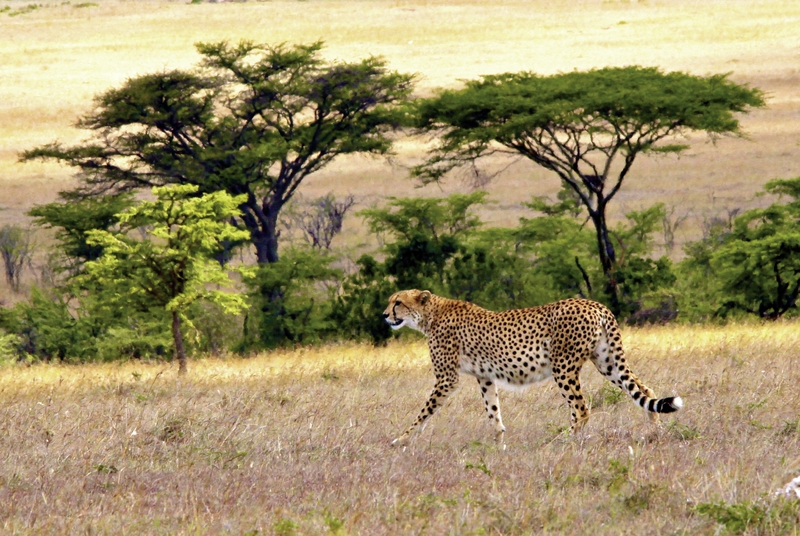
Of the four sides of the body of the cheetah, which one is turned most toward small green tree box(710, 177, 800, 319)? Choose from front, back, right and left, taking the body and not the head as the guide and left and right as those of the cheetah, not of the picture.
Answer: right

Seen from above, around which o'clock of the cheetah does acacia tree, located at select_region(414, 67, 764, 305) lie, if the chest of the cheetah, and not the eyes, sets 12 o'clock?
The acacia tree is roughly at 3 o'clock from the cheetah.

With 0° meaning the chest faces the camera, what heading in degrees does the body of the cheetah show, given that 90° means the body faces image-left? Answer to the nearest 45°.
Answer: approximately 90°

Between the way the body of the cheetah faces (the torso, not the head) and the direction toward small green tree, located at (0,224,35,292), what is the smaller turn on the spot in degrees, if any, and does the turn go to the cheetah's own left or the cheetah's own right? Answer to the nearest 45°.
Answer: approximately 45° to the cheetah's own right

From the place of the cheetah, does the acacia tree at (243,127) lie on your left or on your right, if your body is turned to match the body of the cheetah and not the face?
on your right

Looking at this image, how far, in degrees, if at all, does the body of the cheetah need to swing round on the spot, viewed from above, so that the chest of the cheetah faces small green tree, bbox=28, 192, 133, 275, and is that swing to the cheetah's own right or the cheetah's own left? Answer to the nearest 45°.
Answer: approximately 45° to the cheetah's own right

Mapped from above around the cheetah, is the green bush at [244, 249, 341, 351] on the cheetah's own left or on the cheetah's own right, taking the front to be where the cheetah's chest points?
on the cheetah's own right
